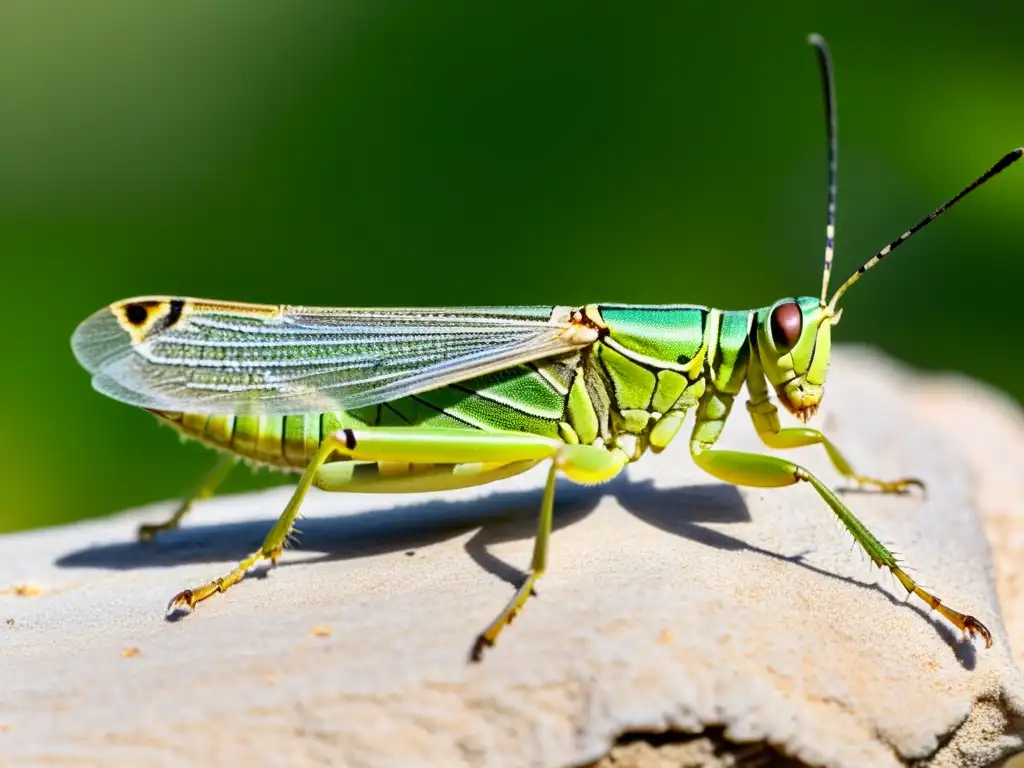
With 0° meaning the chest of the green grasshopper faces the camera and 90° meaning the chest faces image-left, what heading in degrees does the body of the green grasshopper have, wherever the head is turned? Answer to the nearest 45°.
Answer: approximately 270°
